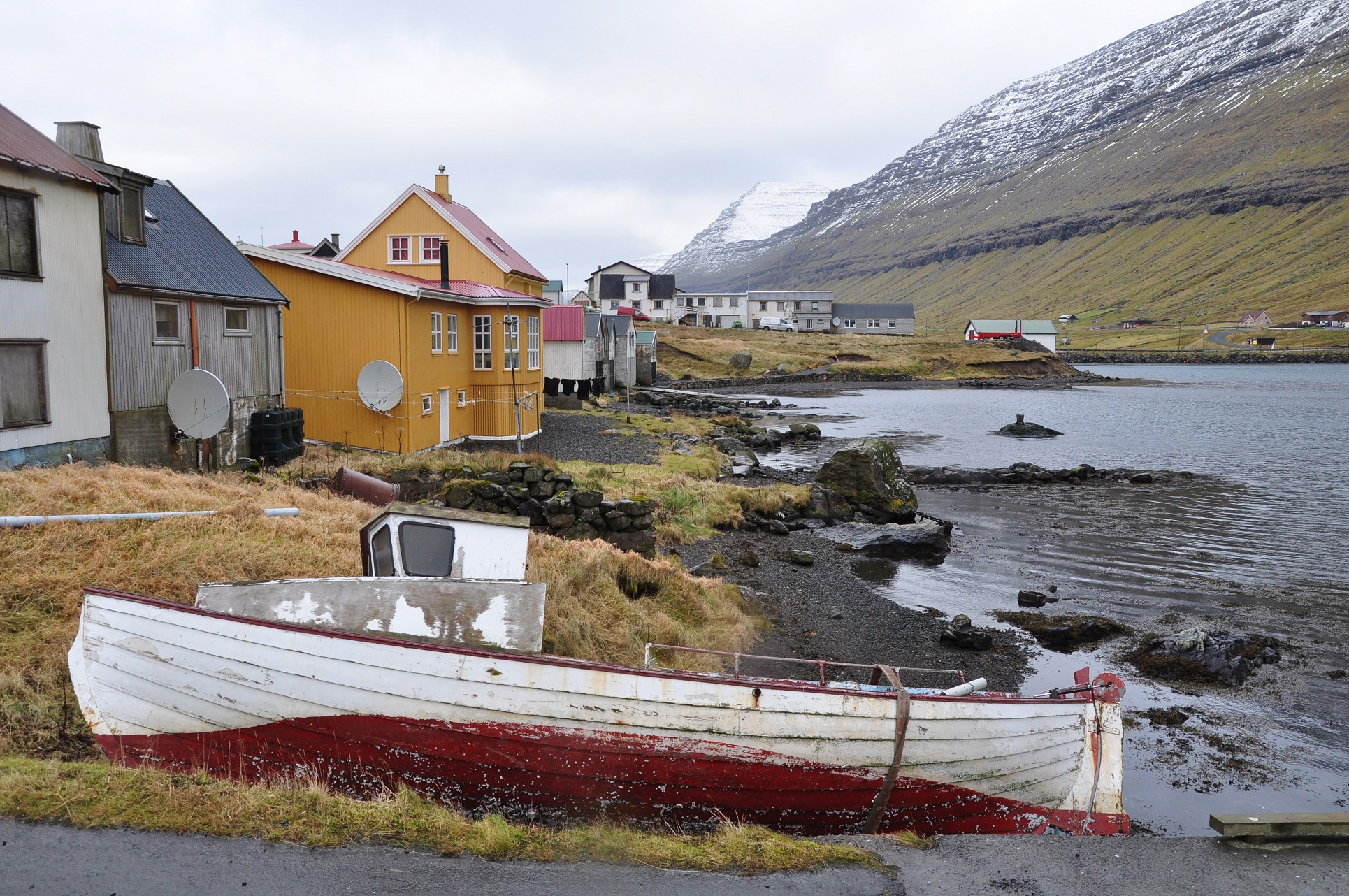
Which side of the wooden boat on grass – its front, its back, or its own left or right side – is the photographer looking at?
left

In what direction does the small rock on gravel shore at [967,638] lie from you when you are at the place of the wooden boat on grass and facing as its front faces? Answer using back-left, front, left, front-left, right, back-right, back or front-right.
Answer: back-right

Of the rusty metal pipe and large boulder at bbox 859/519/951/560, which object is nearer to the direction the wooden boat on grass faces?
the rusty metal pipe

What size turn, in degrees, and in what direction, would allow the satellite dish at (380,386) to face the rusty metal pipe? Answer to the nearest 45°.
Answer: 0° — it already faces it

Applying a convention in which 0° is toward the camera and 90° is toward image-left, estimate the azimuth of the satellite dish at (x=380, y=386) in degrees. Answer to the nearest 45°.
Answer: approximately 0°

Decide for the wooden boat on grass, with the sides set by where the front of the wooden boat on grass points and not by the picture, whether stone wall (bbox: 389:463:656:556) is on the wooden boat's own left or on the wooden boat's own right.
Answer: on the wooden boat's own right

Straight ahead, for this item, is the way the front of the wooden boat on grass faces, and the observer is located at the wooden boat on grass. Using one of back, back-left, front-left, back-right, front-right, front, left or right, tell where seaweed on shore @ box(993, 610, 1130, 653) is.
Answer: back-right

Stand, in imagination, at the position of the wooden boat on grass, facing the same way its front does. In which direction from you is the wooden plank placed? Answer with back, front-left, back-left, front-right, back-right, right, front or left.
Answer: back

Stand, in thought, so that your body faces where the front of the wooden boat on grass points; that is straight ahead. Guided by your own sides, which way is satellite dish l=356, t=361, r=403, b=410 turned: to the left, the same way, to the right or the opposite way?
to the left

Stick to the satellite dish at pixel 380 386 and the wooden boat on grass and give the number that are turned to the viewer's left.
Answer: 1

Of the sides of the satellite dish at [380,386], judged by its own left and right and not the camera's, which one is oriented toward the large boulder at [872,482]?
left

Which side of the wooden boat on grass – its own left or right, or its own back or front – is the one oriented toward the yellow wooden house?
right
